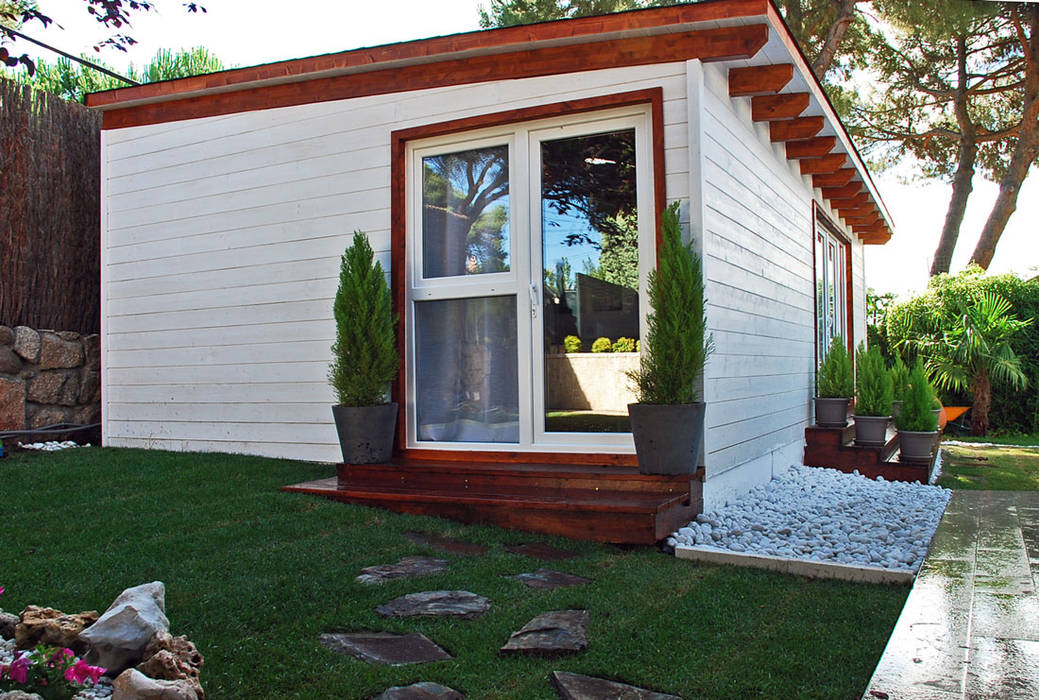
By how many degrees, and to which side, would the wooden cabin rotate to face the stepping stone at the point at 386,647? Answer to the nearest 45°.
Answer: approximately 45° to its left

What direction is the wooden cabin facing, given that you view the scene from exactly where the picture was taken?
facing the viewer and to the left of the viewer

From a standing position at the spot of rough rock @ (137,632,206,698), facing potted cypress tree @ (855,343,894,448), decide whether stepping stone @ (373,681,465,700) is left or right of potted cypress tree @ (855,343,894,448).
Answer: right

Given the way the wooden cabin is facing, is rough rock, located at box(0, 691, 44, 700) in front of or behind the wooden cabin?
in front

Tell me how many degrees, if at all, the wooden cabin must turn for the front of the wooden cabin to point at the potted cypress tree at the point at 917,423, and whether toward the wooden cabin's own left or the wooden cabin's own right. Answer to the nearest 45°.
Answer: approximately 135° to the wooden cabin's own left

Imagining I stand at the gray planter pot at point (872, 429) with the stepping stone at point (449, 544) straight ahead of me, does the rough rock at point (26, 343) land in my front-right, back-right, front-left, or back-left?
front-right

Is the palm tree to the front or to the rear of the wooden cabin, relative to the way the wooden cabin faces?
to the rear

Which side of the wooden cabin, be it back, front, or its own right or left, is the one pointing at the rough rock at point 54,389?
right

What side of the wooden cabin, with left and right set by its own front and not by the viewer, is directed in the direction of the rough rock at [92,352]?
right

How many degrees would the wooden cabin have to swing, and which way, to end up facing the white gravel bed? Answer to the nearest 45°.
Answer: approximately 90° to its left

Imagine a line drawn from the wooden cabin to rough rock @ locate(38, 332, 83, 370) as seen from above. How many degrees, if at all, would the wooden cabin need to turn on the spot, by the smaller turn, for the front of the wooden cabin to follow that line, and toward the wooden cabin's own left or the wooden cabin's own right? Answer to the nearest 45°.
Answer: approximately 90° to the wooden cabin's own right

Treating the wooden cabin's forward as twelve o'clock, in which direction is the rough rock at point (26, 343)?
The rough rock is roughly at 2 o'clock from the wooden cabin.

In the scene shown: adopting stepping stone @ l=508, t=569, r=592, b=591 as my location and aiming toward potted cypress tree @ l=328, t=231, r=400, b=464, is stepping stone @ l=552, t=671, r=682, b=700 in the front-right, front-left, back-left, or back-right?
back-left

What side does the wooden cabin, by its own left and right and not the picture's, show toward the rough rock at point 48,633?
front
